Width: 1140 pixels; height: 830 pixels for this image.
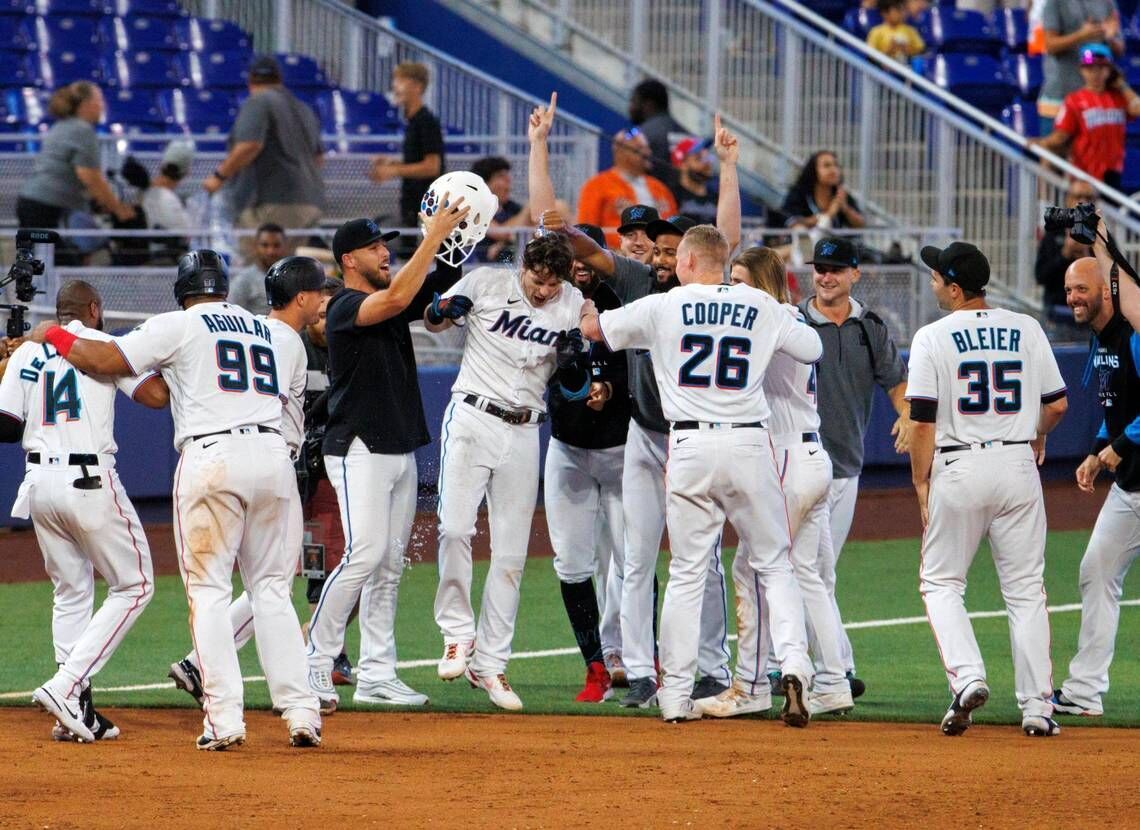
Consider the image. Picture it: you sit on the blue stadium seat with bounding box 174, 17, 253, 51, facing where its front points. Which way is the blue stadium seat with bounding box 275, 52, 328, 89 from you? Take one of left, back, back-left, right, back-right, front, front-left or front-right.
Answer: front-left

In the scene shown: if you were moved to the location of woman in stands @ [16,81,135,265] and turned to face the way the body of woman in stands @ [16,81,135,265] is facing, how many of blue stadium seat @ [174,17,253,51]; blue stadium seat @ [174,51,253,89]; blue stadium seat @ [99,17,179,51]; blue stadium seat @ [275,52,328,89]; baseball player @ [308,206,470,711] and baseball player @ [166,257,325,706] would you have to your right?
2

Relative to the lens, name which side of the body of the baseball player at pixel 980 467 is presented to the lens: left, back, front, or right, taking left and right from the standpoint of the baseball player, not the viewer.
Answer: back

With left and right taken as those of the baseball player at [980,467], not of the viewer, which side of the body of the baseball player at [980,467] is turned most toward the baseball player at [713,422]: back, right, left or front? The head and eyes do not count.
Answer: left

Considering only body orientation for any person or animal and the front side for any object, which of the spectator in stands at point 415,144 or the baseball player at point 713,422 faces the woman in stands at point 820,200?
the baseball player

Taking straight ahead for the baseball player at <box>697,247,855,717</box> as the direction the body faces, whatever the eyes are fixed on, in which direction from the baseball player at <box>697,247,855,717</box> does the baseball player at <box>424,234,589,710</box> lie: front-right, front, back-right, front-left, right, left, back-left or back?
front-left

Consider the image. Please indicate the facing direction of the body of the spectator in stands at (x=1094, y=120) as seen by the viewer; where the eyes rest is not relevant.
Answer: toward the camera

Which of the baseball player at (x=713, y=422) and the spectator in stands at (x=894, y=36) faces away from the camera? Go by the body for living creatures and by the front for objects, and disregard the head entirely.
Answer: the baseball player

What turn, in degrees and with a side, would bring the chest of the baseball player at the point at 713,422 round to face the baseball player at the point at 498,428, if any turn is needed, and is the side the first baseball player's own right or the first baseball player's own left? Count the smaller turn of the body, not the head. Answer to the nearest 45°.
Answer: approximately 45° to the first baseball player's own left

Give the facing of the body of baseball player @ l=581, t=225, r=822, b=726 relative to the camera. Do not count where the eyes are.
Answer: away from the camera

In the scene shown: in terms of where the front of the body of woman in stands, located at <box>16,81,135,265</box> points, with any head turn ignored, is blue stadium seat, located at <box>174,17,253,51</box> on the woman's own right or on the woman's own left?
on the woman's own left

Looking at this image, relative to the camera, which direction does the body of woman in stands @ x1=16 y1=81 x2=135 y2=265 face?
to the viewer's right

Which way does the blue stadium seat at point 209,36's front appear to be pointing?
toward the camera

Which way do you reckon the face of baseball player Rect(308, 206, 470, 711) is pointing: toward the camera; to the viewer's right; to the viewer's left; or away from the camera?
to the viewer's right
